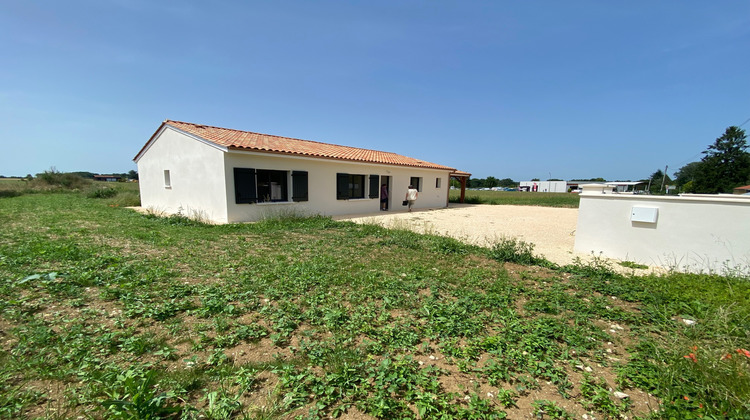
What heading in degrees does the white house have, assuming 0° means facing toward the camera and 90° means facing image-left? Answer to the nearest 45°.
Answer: approximately 315°

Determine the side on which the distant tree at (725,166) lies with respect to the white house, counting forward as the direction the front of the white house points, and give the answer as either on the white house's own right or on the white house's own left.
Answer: on the white house's own left

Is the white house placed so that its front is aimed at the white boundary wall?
yes

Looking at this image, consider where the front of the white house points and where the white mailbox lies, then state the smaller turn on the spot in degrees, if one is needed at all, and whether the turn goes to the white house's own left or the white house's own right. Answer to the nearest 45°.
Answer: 0° — it already faces it

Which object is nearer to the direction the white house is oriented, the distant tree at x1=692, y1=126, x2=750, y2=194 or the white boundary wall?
the white boundary wall

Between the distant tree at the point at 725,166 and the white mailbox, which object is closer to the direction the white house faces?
the white mailbox

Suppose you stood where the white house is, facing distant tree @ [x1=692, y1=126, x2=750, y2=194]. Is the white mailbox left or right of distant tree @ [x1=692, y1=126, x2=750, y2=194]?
right
